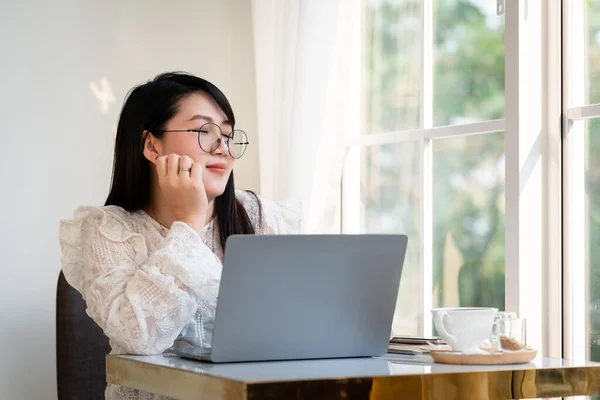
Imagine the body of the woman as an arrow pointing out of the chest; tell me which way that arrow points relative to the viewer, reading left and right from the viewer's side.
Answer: facing the viewer and to the right of the viewer

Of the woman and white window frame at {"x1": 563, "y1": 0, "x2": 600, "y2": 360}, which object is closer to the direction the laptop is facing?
the woman

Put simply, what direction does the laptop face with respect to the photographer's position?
facing away from the viewer and to the left of the viewer

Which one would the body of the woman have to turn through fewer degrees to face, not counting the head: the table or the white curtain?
the table

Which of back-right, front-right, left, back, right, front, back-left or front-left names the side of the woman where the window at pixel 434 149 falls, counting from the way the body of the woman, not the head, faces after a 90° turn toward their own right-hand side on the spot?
back

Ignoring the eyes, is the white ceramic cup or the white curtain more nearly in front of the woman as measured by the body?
the white ceramic cup

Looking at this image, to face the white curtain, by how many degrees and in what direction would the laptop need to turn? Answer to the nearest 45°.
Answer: approximately 45° to its right

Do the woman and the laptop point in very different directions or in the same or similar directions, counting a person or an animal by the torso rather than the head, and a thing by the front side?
very different directions

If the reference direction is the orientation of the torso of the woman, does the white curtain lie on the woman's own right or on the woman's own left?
on the woman's own left

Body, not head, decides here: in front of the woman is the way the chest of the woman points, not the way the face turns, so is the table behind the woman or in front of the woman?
in front
